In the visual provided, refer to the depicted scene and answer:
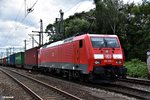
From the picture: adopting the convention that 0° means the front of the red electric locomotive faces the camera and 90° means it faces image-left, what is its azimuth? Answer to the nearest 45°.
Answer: approximately 315°
